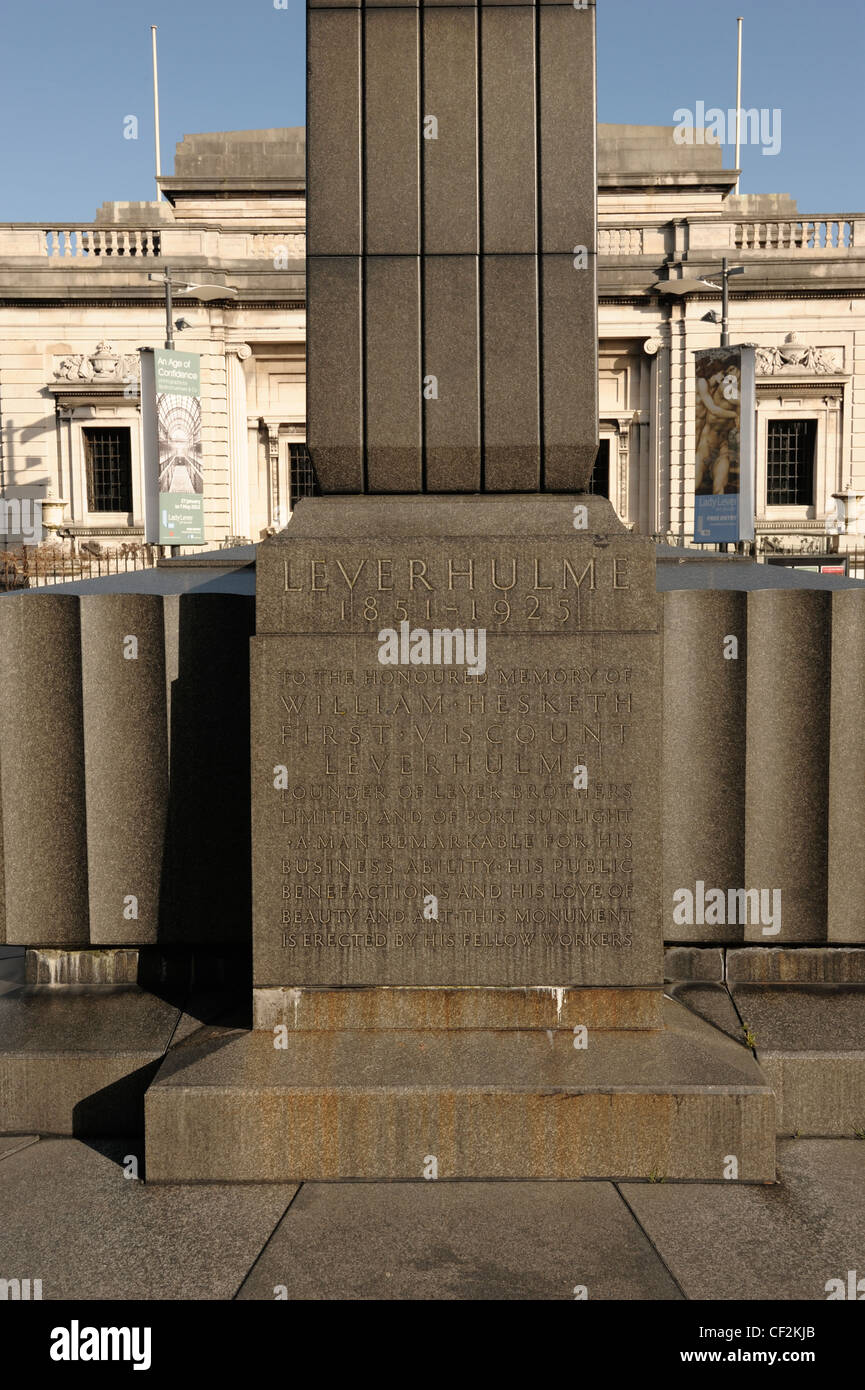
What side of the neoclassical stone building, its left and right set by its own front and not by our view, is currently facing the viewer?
front

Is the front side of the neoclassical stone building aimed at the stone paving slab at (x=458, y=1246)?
yes

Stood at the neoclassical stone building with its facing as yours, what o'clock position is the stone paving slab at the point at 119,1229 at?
The stone paving slab is roughly at 12 o'clock from the neoclassical stone building.

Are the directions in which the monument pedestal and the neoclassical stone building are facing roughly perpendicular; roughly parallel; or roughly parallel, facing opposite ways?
roughly parallel

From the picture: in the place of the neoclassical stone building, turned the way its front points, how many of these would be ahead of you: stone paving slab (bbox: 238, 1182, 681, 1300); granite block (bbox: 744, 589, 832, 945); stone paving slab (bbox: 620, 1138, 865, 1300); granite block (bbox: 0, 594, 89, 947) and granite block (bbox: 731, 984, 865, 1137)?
5

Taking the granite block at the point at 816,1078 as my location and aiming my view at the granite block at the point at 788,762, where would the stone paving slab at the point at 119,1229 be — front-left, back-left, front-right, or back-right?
back-left

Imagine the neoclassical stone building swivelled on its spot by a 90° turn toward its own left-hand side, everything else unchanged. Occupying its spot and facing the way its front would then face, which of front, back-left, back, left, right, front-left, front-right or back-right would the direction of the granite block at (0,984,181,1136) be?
right

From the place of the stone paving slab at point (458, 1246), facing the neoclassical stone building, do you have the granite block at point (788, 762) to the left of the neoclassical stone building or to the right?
right

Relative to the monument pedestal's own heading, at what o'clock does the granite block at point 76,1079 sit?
The granite block is roughly at 3 o'clock from the monument pedestal.

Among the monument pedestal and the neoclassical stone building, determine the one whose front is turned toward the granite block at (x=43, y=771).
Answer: the neoclassical stone building

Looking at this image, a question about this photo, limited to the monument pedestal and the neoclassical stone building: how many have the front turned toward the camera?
2

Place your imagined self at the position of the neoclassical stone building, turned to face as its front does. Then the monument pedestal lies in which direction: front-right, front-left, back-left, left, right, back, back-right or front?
front

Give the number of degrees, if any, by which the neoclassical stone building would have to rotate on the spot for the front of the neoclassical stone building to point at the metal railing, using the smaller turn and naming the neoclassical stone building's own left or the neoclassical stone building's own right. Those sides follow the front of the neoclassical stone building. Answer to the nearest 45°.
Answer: approximately 45° to the neoclassical stone building's own right
